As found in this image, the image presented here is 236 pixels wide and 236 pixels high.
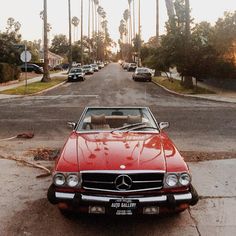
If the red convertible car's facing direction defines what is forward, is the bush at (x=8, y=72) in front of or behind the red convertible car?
behind

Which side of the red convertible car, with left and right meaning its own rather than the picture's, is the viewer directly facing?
front

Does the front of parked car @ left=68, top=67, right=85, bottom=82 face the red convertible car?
yes

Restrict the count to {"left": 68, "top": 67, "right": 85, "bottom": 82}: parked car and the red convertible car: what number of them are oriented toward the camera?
2

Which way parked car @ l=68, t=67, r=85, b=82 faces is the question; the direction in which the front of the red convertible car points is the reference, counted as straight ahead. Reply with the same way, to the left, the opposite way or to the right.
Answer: the same way

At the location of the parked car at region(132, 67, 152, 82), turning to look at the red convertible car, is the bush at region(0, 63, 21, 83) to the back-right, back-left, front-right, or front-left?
front-right

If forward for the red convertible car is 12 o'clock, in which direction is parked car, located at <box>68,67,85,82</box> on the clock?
The parked car is roughly at 6 o'clock from the red convertible car.

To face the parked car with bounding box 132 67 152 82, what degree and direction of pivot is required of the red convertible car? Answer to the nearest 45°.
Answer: approximately 180°

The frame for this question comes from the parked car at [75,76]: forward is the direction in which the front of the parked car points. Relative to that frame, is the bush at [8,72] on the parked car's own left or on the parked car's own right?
on the parked car's own right

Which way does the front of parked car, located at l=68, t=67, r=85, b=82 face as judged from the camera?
facing the viewer
